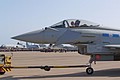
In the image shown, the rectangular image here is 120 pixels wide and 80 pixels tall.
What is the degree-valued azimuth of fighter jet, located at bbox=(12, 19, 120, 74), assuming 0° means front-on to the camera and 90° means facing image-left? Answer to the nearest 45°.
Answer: approximately 90°
